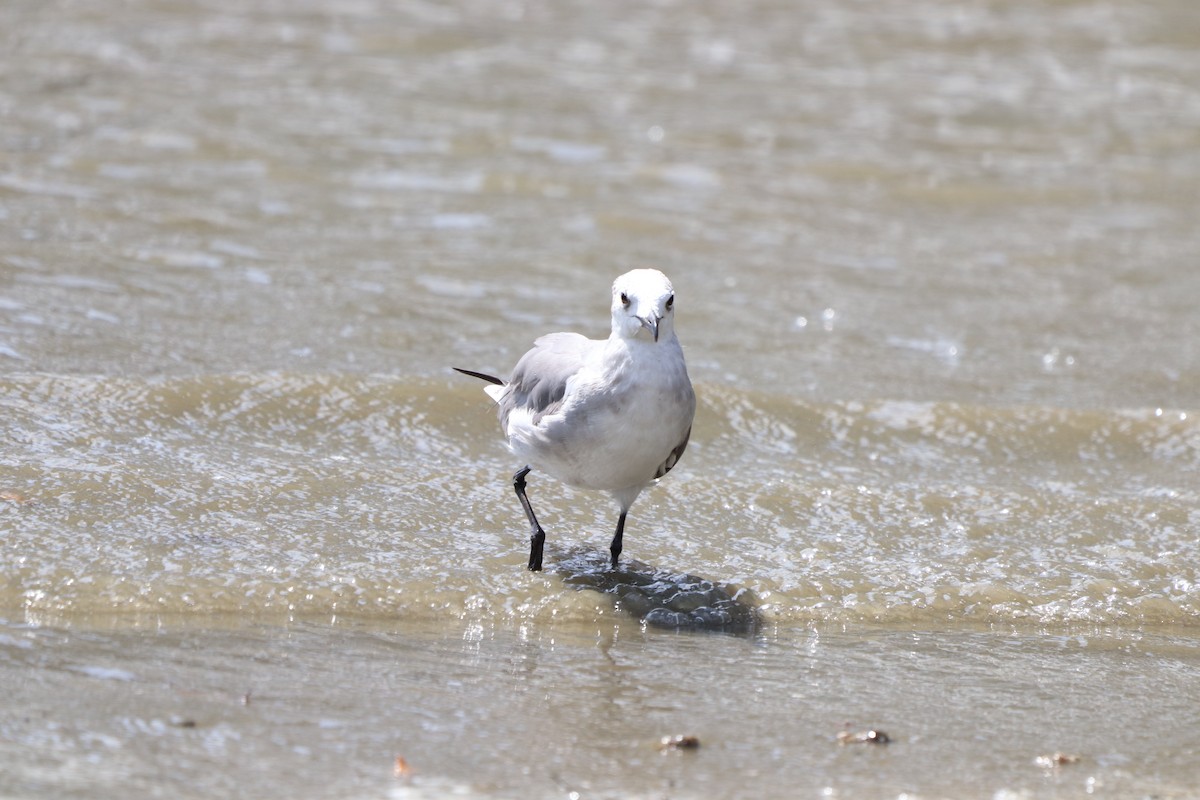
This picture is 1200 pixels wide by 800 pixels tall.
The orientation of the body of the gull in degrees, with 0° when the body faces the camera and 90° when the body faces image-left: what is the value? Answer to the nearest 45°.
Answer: approximately 315°

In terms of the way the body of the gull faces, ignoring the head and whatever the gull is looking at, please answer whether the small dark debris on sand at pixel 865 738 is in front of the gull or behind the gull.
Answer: in front

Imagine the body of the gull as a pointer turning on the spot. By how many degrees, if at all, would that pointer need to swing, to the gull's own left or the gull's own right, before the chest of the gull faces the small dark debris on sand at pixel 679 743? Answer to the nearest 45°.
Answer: approximately 45° to the gull's own right

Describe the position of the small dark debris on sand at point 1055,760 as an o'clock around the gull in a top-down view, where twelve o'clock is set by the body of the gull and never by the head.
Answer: The small dark debris on sand is roughly at 12 o'clock from the gull.
